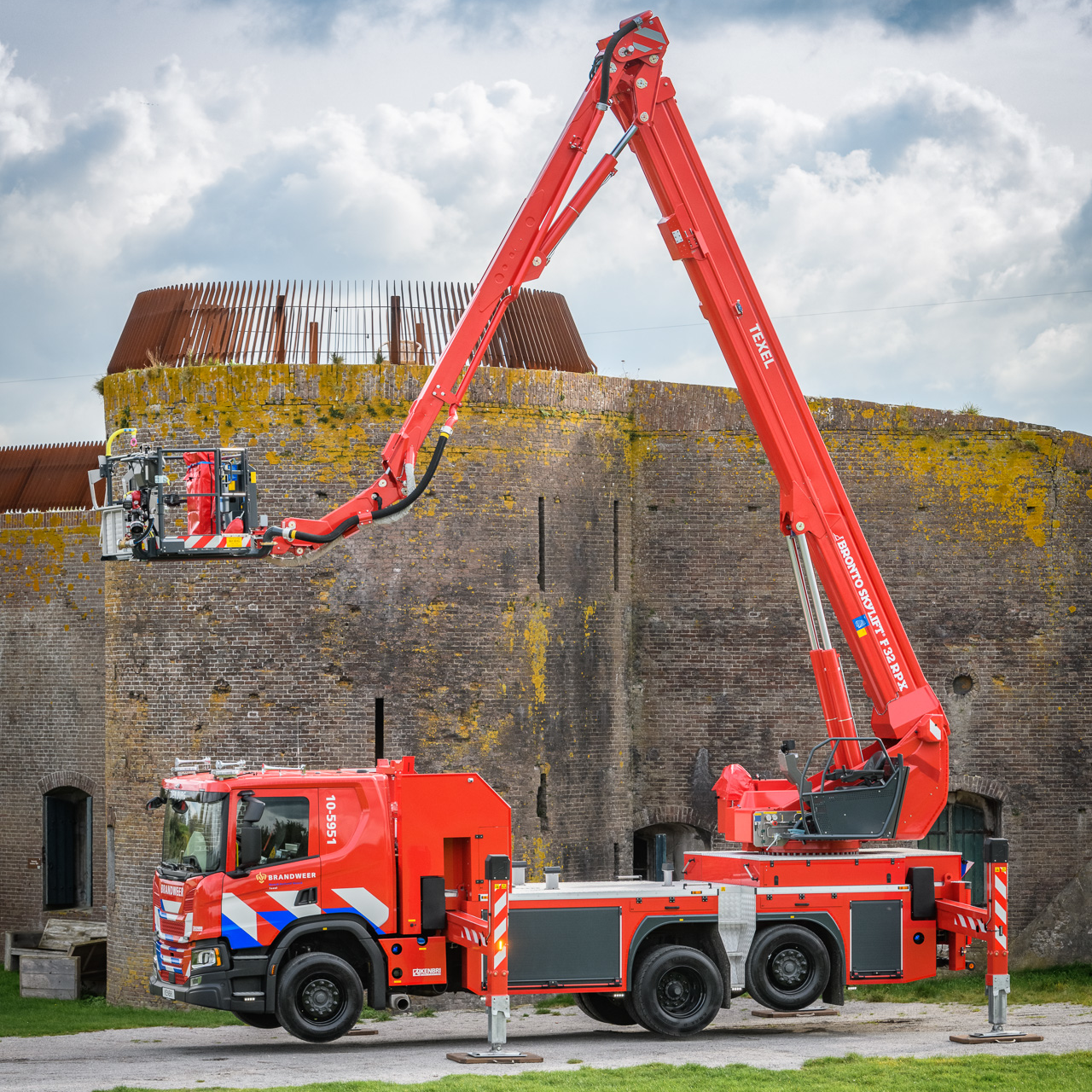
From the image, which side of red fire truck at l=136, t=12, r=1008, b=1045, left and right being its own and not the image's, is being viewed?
left
